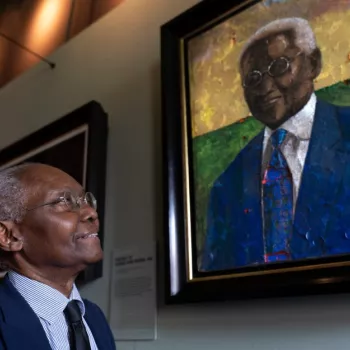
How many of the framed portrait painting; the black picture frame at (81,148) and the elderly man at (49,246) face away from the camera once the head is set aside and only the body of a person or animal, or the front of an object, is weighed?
0

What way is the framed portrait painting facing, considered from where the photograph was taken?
facing the viewer and to the left of the viewer

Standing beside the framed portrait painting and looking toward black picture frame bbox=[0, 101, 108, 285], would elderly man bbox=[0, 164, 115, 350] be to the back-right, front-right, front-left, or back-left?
front-left

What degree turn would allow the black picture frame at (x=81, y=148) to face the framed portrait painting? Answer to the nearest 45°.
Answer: approximately 90° to its left

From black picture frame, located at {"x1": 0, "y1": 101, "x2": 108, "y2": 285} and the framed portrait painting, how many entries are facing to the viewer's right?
0

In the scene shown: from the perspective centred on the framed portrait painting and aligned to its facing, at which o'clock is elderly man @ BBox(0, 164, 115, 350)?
The elderly man is roughly at 1 o'clock from the framed portrait painting.

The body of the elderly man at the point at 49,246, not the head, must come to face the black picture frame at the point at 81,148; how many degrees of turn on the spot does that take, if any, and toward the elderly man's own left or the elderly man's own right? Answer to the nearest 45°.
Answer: approximately 135° to the elderly man's own left

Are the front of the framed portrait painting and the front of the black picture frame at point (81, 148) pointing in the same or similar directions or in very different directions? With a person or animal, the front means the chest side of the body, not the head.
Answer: same or similar directions

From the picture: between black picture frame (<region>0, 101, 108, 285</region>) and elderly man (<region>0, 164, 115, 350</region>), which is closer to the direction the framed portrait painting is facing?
the elderly man

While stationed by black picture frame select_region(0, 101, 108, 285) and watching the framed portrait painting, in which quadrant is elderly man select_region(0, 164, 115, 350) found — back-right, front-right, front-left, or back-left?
front-right

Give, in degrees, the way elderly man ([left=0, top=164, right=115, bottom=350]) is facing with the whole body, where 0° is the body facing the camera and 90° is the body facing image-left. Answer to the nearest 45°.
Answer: approximately 315°

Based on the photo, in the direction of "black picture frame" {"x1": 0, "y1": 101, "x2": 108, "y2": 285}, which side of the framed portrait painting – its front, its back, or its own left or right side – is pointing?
right

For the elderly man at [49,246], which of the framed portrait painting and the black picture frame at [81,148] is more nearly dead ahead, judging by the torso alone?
the framed portrait painting

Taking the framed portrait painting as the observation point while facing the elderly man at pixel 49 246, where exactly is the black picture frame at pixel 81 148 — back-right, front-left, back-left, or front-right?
front-right
